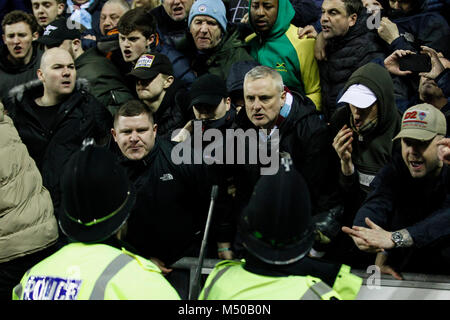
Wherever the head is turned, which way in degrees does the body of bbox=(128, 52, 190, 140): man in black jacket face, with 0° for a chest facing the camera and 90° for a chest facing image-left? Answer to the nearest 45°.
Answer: approximately 45°

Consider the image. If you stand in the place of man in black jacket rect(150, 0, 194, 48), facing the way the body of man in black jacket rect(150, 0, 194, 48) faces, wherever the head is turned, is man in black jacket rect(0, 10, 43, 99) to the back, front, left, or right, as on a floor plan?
right

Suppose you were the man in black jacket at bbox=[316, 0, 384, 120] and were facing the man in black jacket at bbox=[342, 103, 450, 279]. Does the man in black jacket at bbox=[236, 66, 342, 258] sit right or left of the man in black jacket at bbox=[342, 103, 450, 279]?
right

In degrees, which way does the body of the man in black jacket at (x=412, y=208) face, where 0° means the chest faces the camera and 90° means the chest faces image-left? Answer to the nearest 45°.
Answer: approximately 45°
